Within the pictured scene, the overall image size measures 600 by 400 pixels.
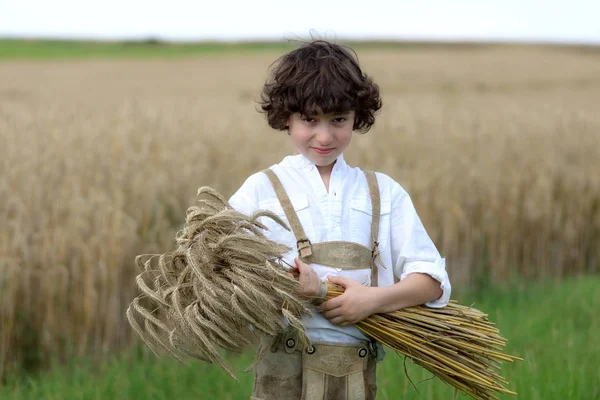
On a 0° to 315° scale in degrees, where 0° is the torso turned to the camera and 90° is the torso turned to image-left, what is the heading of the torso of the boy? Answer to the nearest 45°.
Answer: approximately 0°
